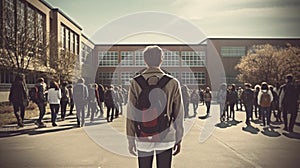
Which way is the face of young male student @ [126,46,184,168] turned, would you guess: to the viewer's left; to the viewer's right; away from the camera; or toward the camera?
away from the camera

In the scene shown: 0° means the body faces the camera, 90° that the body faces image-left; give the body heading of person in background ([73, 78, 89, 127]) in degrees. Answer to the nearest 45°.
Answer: approximately 180°

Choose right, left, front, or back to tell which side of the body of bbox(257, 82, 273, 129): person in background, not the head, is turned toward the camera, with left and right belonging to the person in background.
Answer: back

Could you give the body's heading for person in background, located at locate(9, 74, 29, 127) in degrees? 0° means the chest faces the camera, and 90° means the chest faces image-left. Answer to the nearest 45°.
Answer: approximately 180°

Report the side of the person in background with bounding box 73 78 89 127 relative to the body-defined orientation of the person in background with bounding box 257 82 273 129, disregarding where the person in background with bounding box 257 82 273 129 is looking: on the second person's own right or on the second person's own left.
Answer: on the second person's own left

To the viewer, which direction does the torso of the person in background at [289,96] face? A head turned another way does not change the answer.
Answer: away from the camera

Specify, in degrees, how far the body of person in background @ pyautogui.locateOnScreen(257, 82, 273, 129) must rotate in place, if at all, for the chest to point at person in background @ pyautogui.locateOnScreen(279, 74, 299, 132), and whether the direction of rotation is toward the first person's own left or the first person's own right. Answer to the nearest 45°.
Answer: approximately 135° to the first person's own right

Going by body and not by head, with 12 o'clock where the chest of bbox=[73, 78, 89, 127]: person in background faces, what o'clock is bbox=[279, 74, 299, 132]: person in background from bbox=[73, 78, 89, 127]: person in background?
bbox=[279, 74, 299, 132]: person in background is roughly at 4 o'clock from bbox=[73, 78, 89, 127]: person in background.

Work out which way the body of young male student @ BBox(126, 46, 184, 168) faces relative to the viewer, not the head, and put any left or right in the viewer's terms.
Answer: facing away from the viewer
